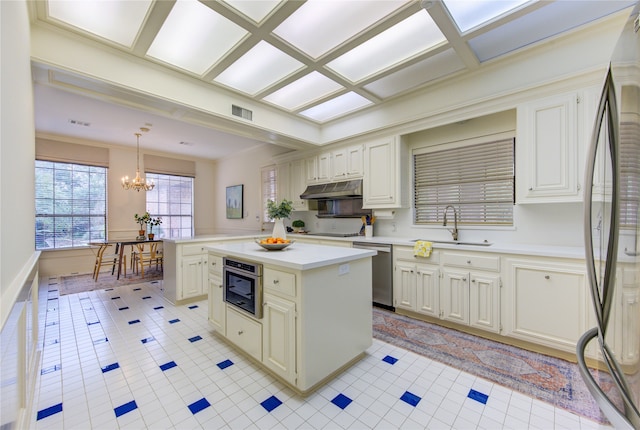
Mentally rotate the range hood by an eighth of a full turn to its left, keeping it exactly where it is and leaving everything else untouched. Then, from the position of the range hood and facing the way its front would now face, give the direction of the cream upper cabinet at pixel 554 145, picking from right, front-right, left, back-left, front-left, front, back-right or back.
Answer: front-left

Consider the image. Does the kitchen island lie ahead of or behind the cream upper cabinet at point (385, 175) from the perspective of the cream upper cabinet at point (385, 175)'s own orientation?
ahead

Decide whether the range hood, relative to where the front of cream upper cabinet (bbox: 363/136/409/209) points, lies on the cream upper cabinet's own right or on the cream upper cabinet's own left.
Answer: on the cream upper cabinet's own right

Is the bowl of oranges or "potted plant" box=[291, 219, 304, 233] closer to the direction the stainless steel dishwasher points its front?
the bowl of oranges

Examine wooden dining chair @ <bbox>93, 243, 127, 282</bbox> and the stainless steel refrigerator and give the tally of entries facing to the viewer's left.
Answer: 1

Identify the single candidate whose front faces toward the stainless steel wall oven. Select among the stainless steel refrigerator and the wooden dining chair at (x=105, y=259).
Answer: the stainless steel refrigerator

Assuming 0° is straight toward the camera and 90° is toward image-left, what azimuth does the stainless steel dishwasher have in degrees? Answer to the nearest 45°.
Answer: approximately 45°

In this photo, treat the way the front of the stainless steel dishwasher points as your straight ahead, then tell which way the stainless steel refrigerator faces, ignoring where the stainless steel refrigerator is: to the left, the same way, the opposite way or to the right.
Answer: to the right

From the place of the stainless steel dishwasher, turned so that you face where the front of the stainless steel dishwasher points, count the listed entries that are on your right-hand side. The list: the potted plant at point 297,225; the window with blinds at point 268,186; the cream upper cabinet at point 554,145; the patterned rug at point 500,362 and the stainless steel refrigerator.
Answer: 2

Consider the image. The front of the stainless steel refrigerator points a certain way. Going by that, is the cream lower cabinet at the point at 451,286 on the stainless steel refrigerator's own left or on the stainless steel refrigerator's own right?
on the stainless steel refrigerator's own right

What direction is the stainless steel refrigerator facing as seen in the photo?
to the viewer's left

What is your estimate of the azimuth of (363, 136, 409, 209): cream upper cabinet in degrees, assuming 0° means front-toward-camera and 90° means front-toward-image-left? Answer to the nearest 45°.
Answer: approximately 45°

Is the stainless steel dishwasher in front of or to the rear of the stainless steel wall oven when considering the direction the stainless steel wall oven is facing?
to the rear

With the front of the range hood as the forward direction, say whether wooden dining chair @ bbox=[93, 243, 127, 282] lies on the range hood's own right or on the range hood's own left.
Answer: on the range hood's own right

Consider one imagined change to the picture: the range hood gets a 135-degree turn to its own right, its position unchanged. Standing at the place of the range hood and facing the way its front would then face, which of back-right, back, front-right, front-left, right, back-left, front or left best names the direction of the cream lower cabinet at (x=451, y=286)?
back-right
